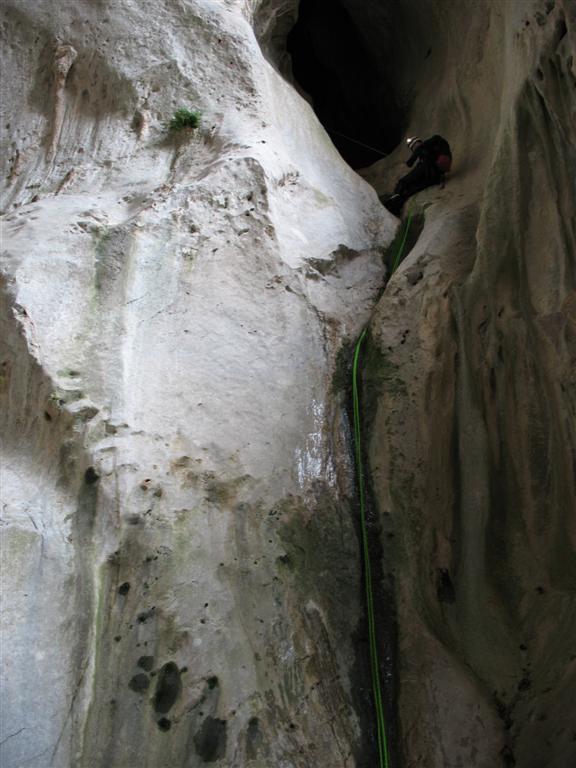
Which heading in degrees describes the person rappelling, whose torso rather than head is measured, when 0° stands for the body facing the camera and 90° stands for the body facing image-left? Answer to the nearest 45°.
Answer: approximately 90°

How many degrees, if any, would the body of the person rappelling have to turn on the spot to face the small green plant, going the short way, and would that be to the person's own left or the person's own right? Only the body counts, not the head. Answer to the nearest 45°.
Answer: approximately 45° to the person's own left
